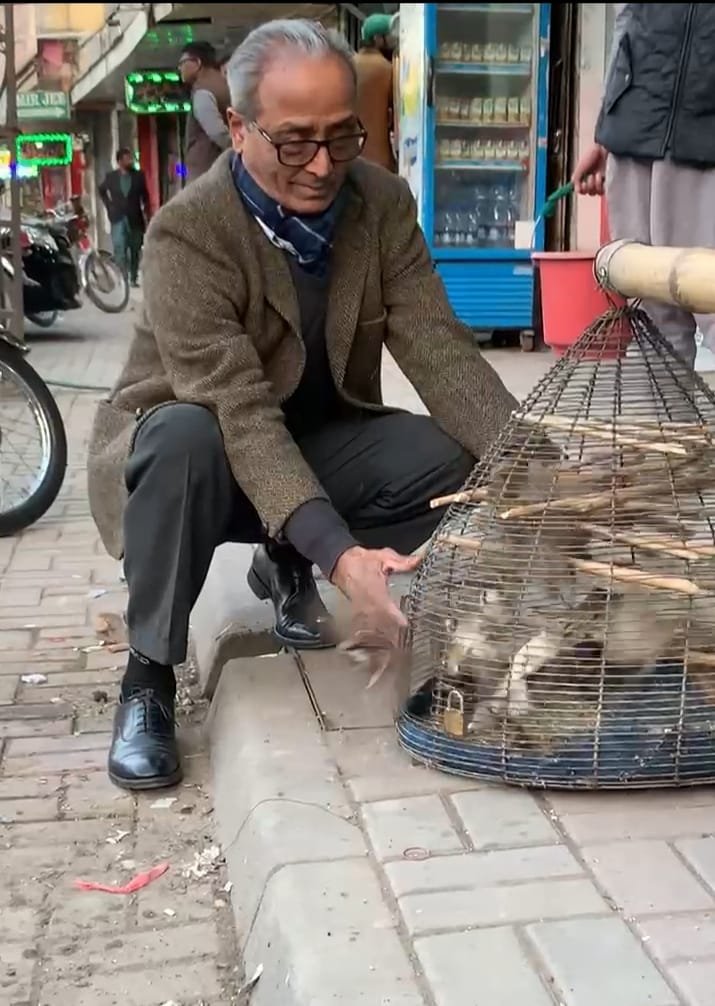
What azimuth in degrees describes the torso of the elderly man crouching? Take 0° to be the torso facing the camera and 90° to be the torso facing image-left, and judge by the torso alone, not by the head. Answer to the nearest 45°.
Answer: approximately 315°

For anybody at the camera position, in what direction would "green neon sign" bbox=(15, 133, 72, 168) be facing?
facing the viewer

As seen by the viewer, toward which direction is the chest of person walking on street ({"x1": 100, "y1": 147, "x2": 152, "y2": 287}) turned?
toward the camera

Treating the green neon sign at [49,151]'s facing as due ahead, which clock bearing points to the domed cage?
The domed cage is roughly at 12 o'clock from the green neon sign.

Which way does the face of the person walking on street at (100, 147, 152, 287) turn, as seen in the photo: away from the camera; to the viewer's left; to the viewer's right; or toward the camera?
toward the camera

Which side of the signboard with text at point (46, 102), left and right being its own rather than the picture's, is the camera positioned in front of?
front

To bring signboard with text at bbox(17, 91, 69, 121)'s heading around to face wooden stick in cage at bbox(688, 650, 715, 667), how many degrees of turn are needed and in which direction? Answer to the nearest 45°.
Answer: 0° — it already faces it

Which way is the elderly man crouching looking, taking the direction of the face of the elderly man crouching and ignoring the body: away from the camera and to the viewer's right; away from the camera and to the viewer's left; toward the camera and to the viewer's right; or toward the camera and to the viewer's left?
toward the camera and to the viewer's right

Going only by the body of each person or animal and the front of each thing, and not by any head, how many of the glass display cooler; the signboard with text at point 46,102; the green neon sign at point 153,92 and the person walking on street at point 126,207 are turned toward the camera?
4

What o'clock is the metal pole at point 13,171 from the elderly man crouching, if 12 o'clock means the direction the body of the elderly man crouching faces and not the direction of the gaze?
The metal pole is roughly at 7 o'clock from the elderly man crouching.
